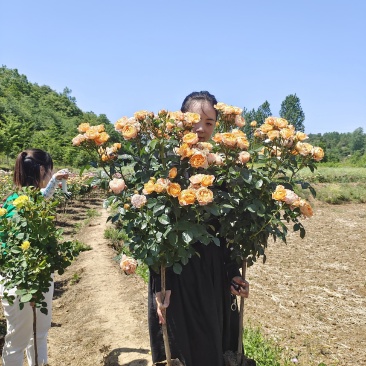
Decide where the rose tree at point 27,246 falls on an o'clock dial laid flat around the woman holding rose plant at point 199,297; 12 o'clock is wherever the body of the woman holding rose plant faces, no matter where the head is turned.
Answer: The rose tree is roughly at 3 o'clock from the woman holding rose plant.

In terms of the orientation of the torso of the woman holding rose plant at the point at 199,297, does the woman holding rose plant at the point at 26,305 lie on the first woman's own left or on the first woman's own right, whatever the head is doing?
on the first woman's own right

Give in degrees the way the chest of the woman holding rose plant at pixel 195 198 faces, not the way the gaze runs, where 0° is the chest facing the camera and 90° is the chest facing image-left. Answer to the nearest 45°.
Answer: approximately 0°

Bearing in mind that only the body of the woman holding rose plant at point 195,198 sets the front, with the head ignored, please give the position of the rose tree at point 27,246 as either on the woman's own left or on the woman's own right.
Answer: on the woman's own right

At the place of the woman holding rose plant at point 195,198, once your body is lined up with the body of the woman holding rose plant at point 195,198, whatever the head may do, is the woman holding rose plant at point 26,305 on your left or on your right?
on your right
